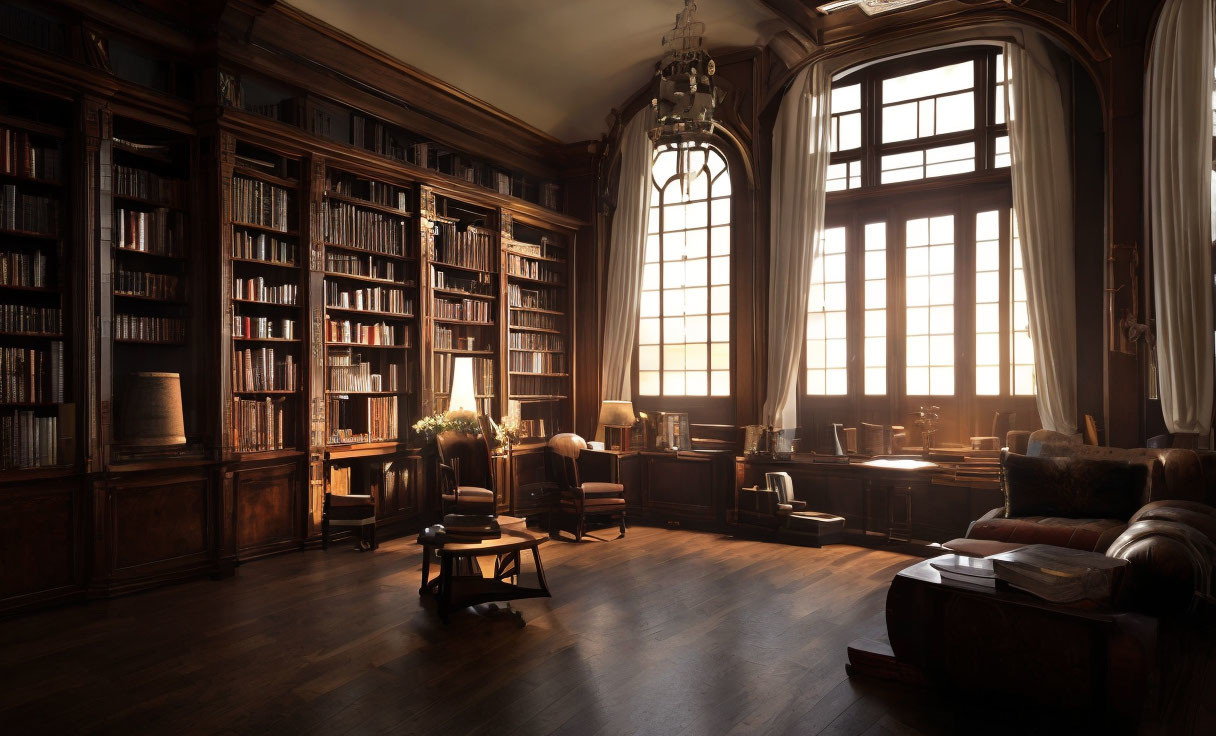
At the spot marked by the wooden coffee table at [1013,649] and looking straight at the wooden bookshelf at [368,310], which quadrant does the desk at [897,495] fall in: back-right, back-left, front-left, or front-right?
front-right

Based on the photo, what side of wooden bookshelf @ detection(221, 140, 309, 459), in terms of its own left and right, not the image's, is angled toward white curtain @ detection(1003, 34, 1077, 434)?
front

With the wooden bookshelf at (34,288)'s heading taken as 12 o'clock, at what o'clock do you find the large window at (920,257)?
The large window is roughly at 11 o'clock from the wooden bookshelf.

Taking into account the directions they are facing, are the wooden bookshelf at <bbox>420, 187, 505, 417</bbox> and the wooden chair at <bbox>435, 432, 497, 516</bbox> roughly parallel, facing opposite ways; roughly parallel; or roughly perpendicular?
roughly parallel

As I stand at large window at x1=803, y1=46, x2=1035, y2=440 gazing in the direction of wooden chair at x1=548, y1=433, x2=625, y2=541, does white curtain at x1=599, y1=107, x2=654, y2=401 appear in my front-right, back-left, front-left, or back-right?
front-right

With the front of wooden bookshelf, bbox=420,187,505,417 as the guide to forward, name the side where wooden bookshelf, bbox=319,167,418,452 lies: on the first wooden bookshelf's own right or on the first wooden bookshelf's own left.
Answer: on the first wooden bookshelf's own right

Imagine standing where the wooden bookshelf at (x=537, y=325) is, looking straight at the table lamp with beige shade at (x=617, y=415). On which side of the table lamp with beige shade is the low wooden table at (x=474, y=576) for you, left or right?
right

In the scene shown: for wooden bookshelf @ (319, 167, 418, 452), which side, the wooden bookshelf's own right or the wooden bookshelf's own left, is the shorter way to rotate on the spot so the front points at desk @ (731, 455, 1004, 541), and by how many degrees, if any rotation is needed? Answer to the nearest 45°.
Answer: approximately 45° to the wooden bookshelf's own left

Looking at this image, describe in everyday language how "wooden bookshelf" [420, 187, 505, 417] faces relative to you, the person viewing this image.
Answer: facing the viewer and to the right of the viewer

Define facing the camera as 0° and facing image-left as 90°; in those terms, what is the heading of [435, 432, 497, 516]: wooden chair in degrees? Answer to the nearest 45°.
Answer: approximately 315°

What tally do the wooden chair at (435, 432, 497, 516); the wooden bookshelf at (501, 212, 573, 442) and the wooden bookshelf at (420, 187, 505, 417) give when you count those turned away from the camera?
0

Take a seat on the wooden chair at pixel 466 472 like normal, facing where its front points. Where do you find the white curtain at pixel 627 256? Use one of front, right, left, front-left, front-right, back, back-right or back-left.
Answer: left

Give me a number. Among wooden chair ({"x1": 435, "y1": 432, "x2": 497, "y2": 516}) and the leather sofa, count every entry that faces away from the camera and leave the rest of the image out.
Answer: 0
